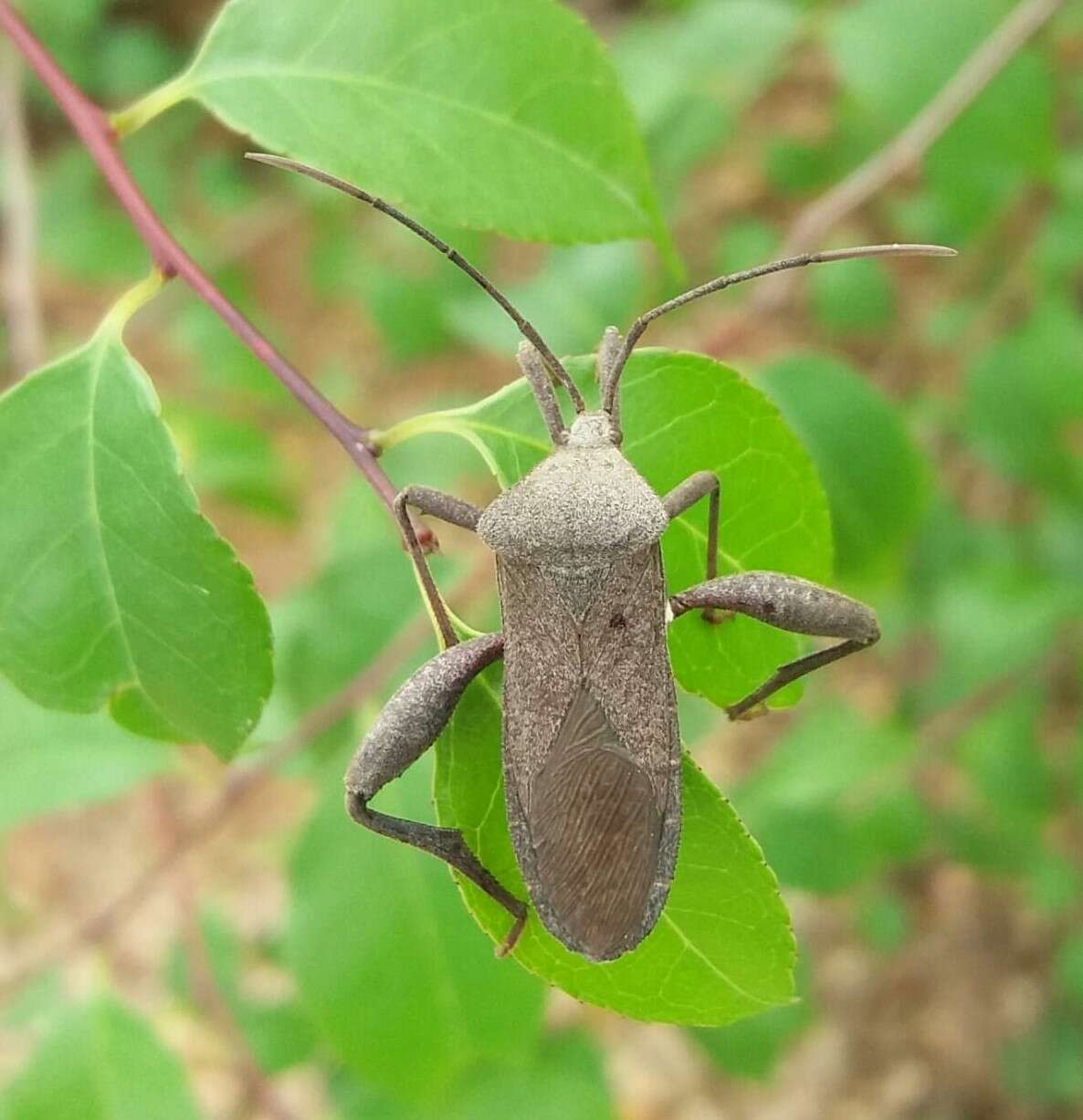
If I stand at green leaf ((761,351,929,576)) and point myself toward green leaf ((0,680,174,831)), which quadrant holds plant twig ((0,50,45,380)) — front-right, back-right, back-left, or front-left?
front-right

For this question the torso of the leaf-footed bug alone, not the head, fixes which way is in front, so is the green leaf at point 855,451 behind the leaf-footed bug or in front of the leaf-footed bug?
in front

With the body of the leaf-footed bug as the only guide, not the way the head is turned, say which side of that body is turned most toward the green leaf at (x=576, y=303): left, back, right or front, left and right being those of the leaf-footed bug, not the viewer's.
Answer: front

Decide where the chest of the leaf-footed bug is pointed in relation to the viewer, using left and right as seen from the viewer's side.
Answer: facing away from the viewer

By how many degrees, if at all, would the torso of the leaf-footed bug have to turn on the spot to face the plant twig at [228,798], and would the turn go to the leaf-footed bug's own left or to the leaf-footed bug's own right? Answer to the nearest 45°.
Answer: approximately 45° to the leaf-footed bug's own left

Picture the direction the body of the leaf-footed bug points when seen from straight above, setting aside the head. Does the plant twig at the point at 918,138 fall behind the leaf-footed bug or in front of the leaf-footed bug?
in front

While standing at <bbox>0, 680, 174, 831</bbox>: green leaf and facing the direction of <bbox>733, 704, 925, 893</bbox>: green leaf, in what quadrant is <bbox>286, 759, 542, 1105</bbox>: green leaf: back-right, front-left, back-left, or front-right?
front-right
